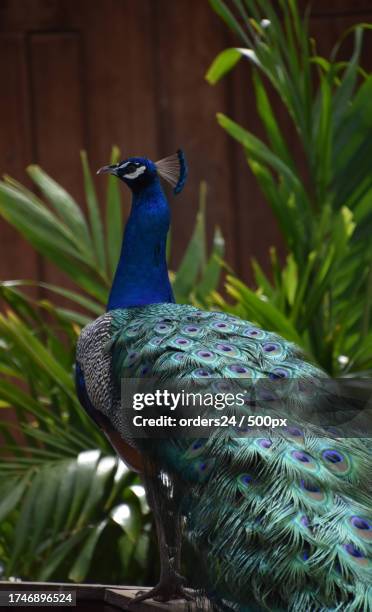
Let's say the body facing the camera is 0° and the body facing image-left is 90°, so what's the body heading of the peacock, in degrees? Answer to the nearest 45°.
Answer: approximately 135°
